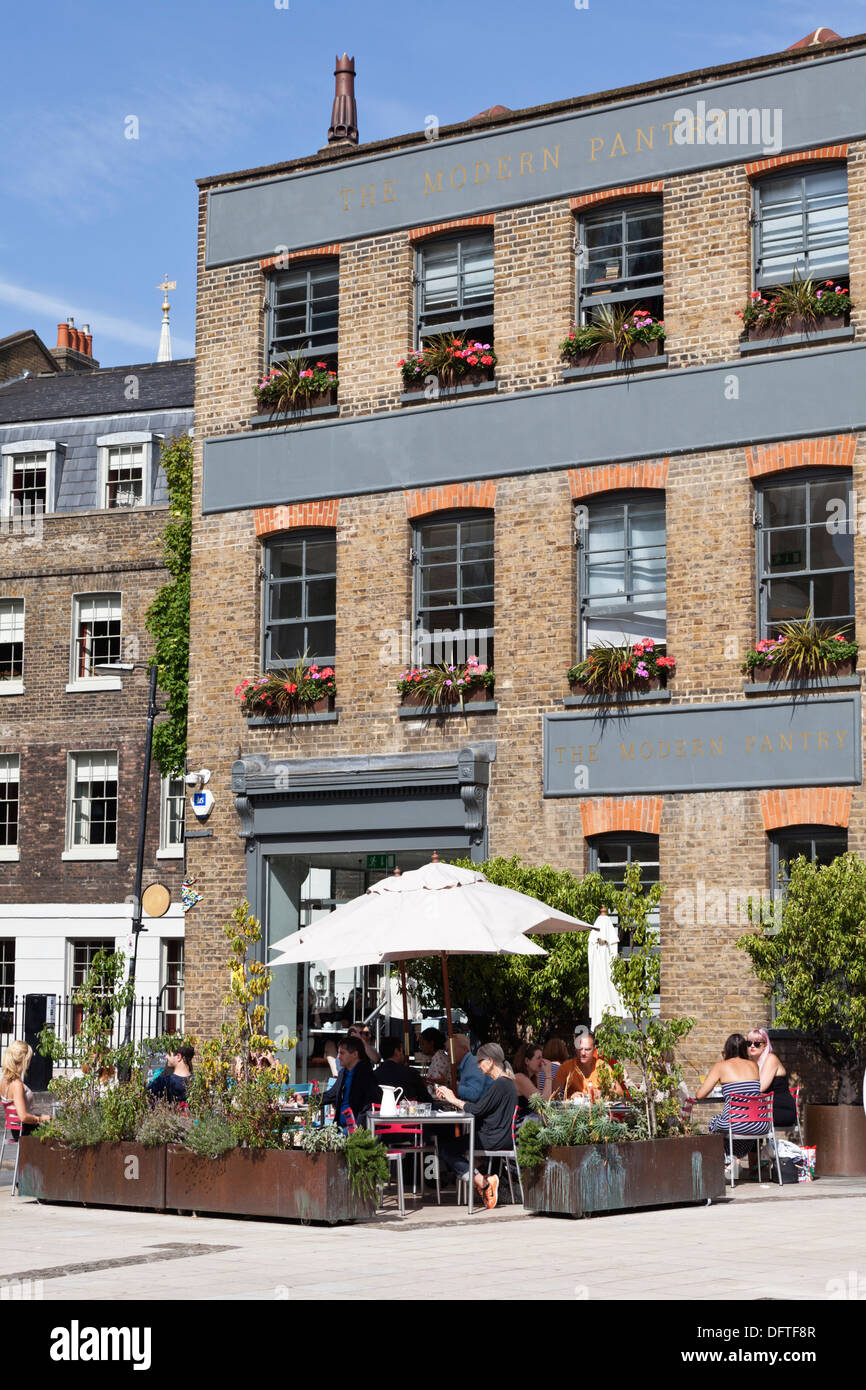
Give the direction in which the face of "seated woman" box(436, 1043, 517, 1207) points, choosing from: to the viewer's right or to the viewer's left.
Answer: to the viewer's left

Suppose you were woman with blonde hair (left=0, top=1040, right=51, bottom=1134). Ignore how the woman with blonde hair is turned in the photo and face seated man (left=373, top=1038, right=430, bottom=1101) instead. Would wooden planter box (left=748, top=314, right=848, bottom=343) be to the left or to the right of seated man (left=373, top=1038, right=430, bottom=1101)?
left

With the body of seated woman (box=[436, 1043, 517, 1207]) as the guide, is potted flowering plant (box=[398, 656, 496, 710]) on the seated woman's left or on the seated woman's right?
on the seated woman's right

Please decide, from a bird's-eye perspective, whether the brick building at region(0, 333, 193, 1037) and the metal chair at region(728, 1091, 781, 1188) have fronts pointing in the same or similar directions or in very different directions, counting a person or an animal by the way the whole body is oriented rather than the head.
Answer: very different directions

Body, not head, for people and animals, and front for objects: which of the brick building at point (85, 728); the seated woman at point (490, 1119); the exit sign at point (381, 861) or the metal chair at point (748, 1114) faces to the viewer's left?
the seated woman

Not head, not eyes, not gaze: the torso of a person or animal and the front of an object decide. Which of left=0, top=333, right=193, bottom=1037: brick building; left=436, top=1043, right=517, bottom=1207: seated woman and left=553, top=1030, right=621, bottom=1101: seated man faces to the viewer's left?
the seated woman

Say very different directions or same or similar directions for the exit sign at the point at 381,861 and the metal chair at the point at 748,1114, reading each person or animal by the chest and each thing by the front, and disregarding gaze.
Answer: very different directions

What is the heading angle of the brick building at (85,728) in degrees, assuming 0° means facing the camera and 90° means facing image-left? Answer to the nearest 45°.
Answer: approximately 0°

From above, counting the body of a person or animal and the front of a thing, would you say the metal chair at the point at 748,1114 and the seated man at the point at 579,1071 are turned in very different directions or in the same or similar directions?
very different directions

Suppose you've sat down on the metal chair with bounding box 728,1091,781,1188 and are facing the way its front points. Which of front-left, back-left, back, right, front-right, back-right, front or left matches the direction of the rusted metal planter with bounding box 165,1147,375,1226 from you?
back-left
